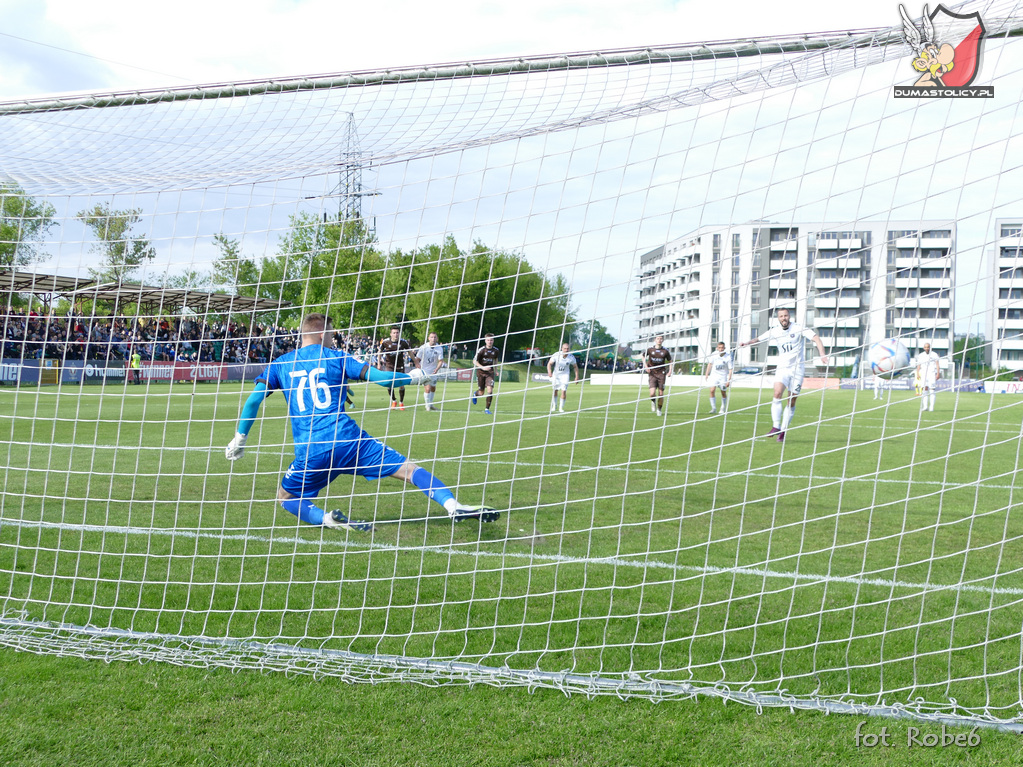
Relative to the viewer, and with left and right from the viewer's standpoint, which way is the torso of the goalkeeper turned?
facing away from the viewer

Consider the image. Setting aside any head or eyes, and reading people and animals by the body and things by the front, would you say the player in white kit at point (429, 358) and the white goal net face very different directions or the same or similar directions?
very different directions

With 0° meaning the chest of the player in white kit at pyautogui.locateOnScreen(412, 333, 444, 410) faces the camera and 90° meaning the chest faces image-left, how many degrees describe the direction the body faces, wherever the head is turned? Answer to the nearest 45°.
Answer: approximately 0°

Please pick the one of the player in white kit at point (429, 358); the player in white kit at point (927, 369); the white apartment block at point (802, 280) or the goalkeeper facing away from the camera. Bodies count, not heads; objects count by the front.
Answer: the goalkeeper

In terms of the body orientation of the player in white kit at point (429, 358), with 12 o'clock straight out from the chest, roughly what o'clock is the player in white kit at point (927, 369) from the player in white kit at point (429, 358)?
the player in white kit at point (927, 369) is roughly at 10 o'clock from the player in white kit at point (429, 358).
